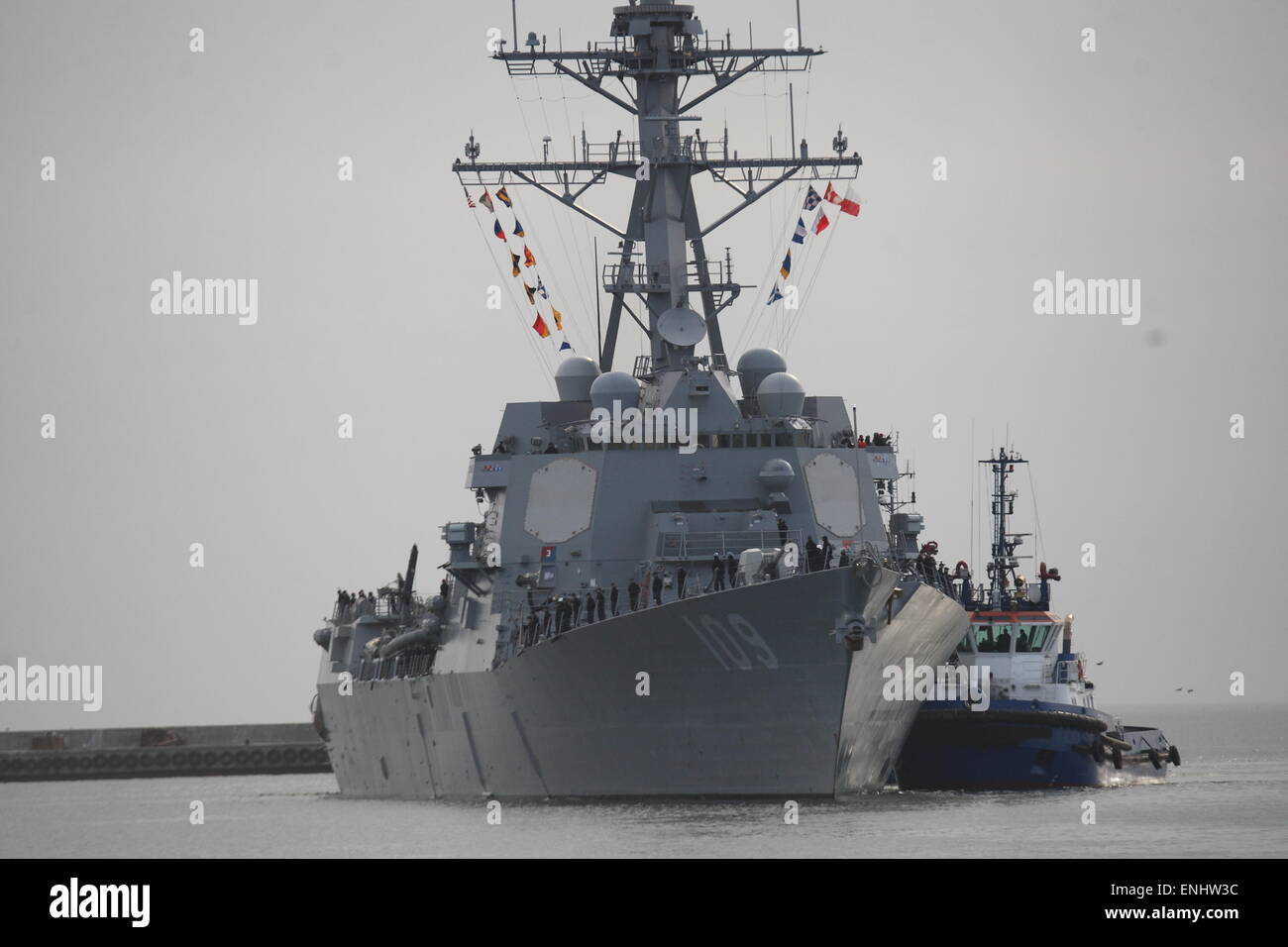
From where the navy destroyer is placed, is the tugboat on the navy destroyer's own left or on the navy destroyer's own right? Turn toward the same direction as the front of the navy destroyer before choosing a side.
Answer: on the navy destroyer's own left

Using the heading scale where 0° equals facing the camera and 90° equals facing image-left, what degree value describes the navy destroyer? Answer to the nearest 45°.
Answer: approximately 0°
